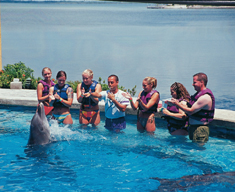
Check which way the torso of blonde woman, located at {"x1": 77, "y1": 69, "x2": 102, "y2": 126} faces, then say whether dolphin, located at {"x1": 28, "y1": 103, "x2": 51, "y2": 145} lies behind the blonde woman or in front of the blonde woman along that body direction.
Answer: in front

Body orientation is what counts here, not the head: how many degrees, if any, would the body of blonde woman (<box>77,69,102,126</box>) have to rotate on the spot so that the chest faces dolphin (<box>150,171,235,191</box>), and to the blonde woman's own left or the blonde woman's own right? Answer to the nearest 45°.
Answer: approximately 45° to the blonde woman's own left

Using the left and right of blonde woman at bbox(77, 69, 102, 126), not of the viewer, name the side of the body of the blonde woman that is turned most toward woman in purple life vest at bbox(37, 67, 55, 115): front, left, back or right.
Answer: right

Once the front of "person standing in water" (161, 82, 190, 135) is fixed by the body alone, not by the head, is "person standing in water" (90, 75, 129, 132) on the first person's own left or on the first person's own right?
on the first person's own right

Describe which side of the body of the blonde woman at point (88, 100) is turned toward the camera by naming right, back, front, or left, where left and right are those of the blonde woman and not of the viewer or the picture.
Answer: front

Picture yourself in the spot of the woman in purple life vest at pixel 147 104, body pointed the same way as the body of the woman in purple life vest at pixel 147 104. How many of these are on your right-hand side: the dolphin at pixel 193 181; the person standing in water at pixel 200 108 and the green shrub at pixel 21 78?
1

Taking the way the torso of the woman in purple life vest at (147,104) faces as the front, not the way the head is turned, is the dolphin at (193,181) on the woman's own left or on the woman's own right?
on the woman's own left

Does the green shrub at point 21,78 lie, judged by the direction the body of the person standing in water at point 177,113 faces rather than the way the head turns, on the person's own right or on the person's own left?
on the person's own right

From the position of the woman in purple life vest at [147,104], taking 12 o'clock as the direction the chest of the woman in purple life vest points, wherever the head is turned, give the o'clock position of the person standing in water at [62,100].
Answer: The person standing in water is roughly at 2 o'clock from the woman in purple life vest.

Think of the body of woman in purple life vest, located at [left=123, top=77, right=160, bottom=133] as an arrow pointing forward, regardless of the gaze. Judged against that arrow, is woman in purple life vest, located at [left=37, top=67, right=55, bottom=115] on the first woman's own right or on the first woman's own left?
on the first woman's own right
